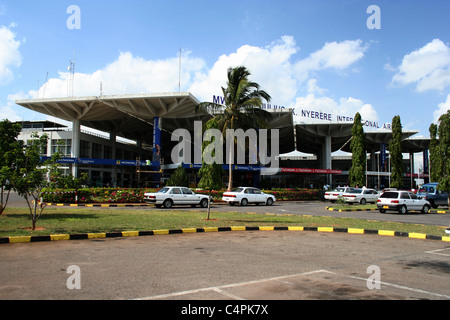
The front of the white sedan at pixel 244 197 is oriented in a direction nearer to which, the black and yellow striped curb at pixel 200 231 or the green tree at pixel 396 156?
the green tree

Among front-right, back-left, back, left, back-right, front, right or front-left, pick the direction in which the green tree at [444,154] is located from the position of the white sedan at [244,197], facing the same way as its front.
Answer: front-right

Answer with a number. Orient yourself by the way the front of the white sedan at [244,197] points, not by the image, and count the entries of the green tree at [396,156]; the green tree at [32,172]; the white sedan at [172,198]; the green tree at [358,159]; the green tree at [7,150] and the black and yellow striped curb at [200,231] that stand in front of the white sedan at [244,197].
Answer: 2
